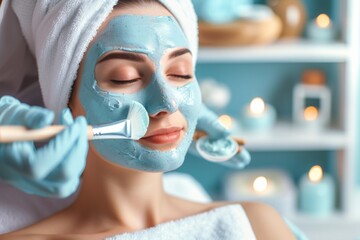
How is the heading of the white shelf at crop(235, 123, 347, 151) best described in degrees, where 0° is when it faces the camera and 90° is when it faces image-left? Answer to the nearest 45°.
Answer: approximately 0°

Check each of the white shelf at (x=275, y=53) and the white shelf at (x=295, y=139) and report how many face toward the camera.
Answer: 2

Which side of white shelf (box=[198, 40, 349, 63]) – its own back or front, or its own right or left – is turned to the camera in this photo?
front

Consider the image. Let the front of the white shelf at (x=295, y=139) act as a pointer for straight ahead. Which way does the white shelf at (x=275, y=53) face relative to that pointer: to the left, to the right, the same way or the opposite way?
the same way
